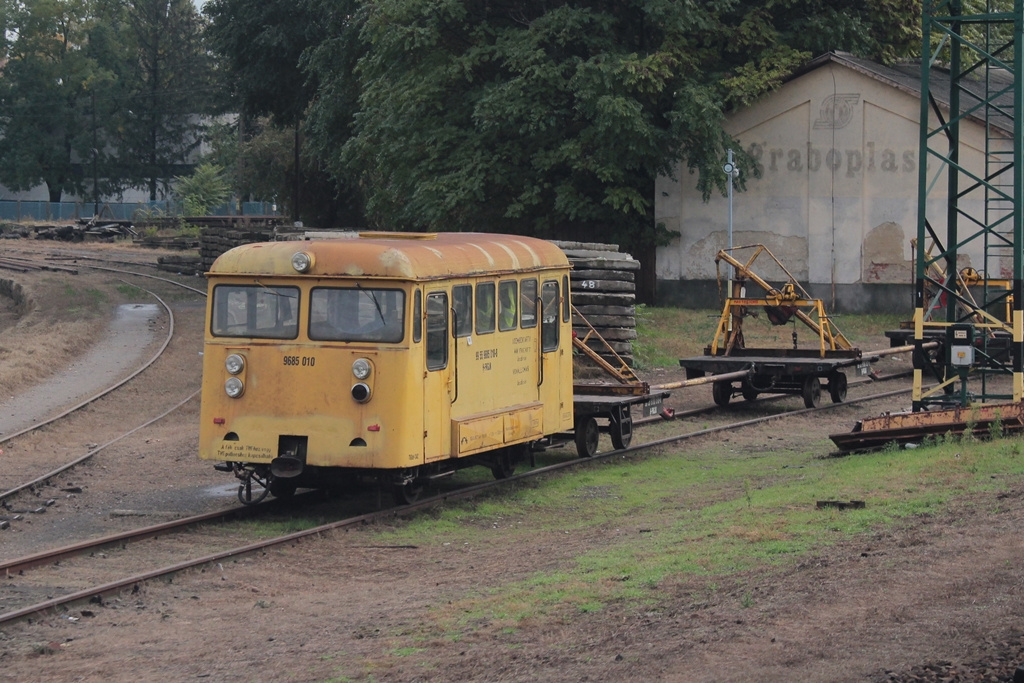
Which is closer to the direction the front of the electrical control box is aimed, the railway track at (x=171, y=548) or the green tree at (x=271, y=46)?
the railway track

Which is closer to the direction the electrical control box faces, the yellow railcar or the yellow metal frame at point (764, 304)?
the yellow railcar

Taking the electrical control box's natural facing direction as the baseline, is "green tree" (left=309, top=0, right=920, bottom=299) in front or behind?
behind

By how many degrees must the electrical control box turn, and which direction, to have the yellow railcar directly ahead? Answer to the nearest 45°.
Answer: approximately 45° to its right

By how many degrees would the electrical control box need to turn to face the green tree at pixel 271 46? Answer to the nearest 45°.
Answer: approximately 135° to its right

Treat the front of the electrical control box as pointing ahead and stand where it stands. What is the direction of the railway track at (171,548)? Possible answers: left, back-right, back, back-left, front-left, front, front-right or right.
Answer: front-right

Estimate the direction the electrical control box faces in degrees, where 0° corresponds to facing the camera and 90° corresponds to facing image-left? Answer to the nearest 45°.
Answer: approximately 0°

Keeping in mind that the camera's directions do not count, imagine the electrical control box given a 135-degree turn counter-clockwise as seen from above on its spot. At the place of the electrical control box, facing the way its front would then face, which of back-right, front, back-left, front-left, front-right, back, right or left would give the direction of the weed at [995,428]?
back-right

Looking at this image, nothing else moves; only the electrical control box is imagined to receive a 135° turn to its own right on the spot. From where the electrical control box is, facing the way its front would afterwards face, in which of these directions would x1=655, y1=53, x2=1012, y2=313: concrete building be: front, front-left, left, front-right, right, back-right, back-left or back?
front-right

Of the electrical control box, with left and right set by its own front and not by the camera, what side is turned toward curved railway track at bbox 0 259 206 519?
right

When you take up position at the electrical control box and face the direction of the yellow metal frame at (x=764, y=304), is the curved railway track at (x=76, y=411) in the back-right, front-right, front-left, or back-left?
front-left
